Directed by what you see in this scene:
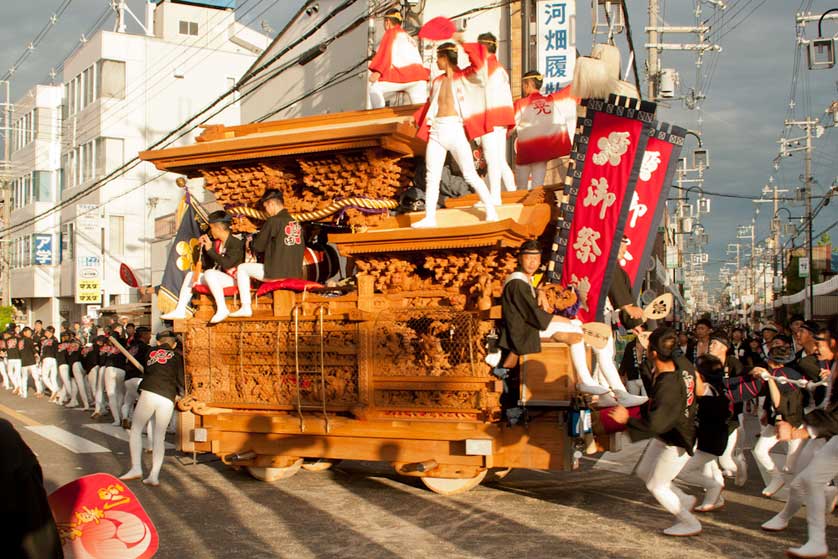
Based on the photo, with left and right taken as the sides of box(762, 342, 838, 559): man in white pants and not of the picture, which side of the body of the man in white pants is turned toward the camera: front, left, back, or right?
left

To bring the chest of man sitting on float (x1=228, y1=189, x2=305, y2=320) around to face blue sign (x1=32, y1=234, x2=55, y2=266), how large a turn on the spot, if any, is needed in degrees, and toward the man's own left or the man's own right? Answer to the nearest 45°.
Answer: approximately 45° to the man's own right

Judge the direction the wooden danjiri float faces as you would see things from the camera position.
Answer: facing to the left of the viewer

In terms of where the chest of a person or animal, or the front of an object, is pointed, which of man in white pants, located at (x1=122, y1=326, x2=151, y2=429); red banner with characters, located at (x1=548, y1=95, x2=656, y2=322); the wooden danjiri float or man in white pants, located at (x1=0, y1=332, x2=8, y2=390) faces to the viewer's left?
the wooden danjiri float

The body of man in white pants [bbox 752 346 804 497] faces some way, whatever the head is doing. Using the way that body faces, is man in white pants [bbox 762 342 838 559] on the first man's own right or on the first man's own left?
on the first man's own left

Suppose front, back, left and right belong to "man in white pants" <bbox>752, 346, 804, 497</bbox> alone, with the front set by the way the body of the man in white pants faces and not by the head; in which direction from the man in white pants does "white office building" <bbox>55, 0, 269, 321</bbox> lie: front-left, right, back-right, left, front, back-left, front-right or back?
front-right
